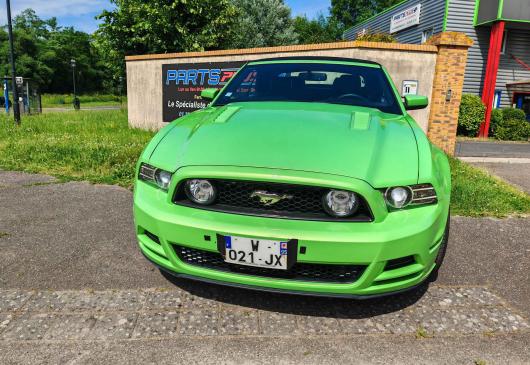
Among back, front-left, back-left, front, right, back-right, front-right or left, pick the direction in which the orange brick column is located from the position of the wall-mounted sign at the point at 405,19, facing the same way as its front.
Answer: front-left

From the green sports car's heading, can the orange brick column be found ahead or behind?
behind

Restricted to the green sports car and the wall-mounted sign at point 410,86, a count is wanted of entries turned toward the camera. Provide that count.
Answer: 2

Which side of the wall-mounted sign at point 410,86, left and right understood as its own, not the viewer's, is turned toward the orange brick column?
left

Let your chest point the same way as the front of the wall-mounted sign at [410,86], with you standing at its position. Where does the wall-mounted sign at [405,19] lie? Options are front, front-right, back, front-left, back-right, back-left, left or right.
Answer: back

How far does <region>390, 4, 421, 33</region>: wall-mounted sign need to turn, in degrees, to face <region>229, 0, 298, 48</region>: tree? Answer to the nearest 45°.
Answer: approximately 90° to its right

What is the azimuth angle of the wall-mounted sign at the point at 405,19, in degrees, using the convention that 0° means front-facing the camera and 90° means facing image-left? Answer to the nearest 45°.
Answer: approximately 45°

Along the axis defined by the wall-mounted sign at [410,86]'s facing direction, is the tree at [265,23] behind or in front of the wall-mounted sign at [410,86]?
behind

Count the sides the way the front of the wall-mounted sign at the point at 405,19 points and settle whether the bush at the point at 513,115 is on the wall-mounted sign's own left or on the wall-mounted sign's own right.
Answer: on the wall-mounted sign's own left

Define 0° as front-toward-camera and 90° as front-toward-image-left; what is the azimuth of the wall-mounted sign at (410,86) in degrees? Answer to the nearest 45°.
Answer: approximately 0°
